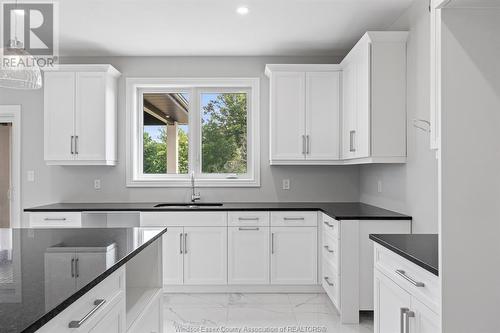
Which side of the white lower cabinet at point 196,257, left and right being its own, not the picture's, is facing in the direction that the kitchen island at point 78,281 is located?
front

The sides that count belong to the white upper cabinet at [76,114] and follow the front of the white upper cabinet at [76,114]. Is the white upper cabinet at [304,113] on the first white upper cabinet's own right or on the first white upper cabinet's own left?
on the first white upper cabinet's own left

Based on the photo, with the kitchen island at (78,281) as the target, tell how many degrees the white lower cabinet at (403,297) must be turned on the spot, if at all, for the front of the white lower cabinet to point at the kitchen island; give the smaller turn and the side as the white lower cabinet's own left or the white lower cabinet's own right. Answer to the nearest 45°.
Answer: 0° — it already faces it

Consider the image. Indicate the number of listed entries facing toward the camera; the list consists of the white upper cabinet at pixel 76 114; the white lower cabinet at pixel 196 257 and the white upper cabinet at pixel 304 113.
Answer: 3

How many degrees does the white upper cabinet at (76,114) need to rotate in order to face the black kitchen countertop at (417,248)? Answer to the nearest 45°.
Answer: approximately 45° to its left

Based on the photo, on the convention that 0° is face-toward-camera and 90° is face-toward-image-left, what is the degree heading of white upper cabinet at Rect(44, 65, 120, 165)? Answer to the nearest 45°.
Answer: approximately 0°

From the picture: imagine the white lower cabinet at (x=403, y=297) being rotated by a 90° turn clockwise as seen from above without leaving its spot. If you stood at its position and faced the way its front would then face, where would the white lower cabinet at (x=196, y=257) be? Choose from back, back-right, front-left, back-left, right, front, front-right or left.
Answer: front

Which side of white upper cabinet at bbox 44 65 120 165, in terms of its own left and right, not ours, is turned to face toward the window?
left

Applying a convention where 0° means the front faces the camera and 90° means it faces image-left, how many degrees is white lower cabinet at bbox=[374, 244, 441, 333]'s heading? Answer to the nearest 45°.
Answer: approximately 45°
